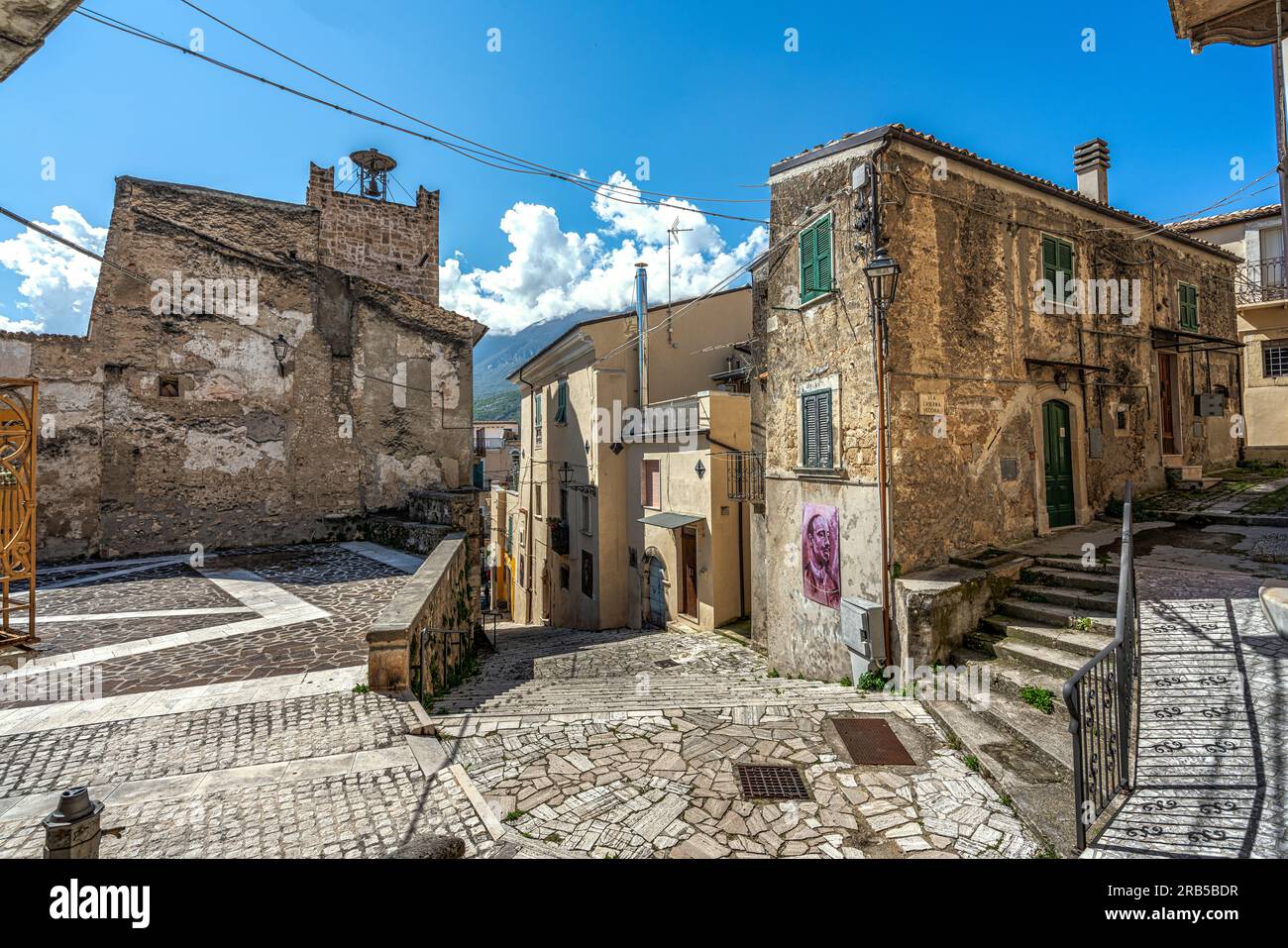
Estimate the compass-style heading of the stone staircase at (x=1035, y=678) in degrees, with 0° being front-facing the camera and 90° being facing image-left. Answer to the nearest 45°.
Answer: approximately 45°

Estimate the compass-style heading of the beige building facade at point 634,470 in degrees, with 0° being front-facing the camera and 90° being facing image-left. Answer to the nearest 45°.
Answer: approximately 45°

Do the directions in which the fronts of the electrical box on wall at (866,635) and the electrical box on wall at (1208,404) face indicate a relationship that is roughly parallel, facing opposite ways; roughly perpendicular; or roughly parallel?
roughly perpendicular

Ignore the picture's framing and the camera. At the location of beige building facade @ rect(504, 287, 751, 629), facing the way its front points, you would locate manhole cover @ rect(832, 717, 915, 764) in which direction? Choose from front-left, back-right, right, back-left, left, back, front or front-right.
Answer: front-left

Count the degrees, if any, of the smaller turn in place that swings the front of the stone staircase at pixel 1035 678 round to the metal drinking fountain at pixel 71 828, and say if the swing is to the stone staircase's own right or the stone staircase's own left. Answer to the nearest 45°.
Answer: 0° — it already faces it

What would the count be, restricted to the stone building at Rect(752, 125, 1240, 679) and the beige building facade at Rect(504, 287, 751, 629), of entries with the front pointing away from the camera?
0

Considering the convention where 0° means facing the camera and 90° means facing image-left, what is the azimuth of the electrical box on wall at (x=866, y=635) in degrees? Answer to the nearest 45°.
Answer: approximately 45°

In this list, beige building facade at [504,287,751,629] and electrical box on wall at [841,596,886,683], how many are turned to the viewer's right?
0

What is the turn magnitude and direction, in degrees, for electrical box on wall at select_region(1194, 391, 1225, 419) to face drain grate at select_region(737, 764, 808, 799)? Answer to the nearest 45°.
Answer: approximately 45° to its right
